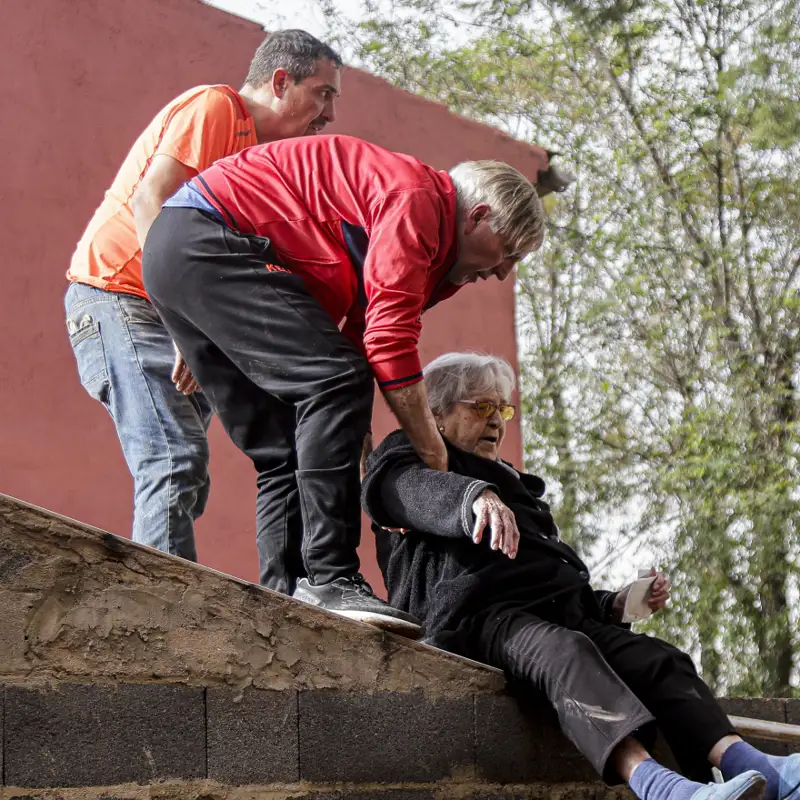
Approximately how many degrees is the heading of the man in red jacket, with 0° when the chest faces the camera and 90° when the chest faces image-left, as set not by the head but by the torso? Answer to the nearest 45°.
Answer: approximately 270°

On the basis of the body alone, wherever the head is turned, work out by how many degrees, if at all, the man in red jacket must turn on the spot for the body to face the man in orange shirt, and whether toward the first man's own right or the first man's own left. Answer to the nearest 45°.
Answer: approximately 135° to the first man's own left

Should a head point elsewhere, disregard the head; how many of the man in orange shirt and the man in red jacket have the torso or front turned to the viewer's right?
2

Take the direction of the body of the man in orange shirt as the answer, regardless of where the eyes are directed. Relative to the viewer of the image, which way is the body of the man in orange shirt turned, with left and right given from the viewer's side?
facing to the right of the viewer

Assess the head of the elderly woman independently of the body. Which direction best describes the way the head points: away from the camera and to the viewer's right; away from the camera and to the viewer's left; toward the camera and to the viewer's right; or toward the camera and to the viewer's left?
toward the camera and to the viewer's right

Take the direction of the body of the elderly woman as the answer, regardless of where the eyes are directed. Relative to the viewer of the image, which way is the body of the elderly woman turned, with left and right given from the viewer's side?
facing the viewer and to the right of the viewer

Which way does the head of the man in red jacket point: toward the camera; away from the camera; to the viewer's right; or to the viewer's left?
to the viewer's right

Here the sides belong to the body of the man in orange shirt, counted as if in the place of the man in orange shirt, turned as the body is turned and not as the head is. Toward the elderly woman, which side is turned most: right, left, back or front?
front
